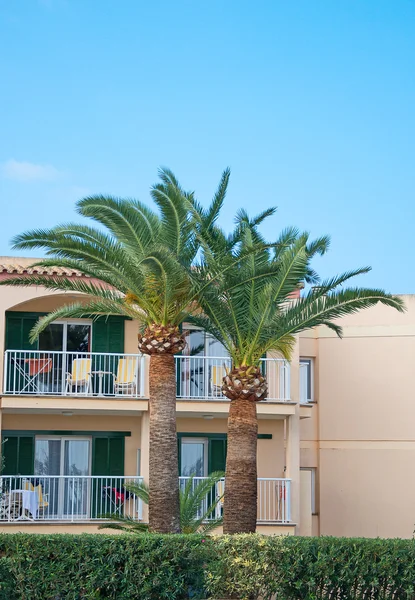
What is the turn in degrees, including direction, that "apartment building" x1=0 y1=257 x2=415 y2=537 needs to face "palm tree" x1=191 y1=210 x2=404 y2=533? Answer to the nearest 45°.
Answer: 0° — it already faces it

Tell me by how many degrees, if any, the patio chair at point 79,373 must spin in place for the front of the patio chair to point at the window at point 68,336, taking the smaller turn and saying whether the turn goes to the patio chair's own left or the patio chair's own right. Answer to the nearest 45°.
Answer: approximately 135° to the patio chair's own right

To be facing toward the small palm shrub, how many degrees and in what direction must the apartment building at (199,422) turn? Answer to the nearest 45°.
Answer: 0° — it already faces it

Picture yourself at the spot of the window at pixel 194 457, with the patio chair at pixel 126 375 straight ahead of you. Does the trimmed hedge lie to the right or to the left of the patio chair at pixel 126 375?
left

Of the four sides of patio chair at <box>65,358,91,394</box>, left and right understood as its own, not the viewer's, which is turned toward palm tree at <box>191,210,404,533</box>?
left

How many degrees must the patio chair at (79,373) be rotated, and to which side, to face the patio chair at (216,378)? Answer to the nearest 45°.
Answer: approximately 135° to its left

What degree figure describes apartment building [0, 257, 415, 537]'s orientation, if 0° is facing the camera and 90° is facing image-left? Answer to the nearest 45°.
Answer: approximately 0°
